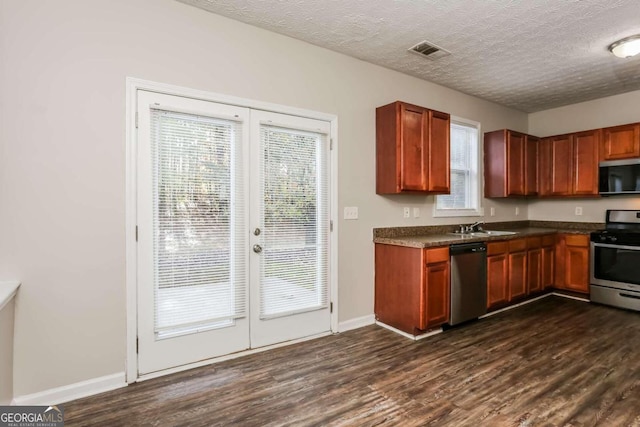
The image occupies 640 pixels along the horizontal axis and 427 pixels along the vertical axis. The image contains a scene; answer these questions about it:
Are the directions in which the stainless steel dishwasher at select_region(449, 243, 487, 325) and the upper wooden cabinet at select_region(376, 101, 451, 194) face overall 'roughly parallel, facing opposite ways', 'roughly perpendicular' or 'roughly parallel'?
roughly parallel

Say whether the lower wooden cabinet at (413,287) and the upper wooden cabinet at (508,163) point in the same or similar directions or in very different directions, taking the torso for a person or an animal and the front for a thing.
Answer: same or similar directions

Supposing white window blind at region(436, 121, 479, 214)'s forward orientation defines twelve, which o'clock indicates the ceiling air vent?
The ceiling air vent is roughly at 2 o'clock from the white window blind.

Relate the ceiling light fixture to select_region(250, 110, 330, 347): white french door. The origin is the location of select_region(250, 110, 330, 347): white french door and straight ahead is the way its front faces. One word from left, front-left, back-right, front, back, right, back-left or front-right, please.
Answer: front-left

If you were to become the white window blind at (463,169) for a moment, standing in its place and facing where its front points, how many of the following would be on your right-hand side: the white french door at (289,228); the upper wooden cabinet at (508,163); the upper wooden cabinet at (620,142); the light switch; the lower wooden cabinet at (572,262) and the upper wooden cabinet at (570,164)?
2

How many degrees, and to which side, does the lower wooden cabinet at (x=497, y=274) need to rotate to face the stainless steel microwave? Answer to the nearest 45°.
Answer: approximately 90° to its left

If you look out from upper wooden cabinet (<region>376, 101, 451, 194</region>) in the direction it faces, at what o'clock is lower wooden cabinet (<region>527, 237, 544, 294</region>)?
The lower wooden cabinet is roughly at 9 o'clock from the upper wooden cabinet.

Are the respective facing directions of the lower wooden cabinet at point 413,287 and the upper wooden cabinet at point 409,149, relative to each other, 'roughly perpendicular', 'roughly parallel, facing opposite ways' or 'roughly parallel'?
roughly parallel

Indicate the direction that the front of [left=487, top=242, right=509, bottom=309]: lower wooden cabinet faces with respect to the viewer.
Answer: facing the viewer and to the right of the viewer

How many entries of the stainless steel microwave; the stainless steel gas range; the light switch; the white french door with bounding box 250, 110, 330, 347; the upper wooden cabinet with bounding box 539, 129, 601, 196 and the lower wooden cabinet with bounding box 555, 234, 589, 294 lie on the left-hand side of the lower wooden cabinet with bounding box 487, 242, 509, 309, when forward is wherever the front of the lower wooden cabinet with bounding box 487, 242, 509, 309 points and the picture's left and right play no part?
4
